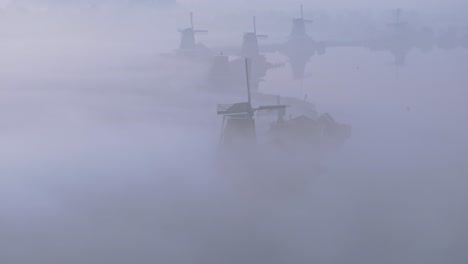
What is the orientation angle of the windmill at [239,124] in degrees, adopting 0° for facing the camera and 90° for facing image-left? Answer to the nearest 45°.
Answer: approximately 315°
